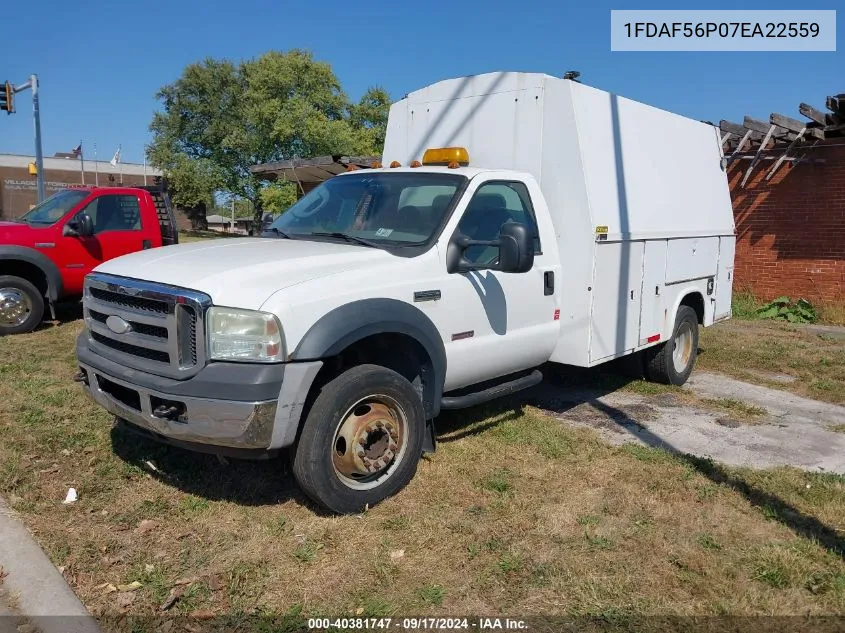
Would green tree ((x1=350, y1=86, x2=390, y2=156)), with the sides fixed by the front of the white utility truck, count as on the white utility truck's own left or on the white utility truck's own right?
on the white utility truck's own right

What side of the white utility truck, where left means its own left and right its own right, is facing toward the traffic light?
right

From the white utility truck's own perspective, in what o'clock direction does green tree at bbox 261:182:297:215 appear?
The green tree is roughly at 4 o'clock from the white utility truck.

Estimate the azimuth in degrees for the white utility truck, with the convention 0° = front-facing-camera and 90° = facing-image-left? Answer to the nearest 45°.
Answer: approximately 45°

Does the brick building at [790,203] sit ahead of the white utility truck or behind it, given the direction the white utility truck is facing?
behind

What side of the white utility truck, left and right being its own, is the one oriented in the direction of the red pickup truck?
right

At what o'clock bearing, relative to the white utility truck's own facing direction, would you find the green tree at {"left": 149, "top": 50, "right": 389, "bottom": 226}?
The green tree is roughly at 4 o'clock from the white utility truck.
